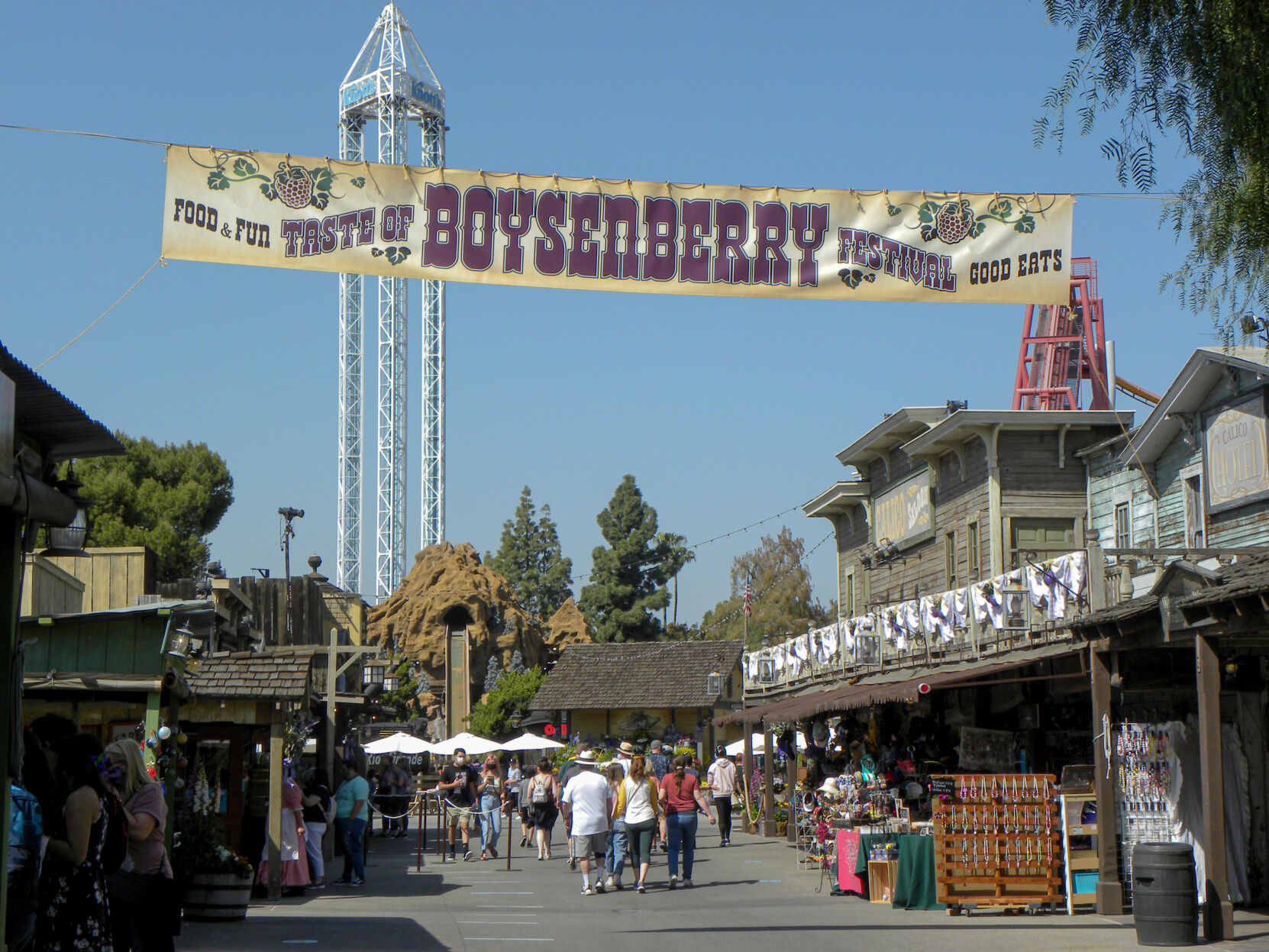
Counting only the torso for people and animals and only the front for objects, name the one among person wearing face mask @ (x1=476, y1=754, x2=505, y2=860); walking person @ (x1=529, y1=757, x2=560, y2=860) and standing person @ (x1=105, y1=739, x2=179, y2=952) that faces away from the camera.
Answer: walking person @ (x1=529, y1=757, x2=560, y2=860)

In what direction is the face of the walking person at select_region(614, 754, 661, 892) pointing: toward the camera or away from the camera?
away from the camera

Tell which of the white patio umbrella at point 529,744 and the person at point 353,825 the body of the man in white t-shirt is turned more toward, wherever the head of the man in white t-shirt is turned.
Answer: the white patio umbrella

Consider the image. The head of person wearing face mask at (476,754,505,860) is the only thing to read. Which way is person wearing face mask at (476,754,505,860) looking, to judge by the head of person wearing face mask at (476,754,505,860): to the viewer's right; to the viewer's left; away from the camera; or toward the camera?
toward the camera

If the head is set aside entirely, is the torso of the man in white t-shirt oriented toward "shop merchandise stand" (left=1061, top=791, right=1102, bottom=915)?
no

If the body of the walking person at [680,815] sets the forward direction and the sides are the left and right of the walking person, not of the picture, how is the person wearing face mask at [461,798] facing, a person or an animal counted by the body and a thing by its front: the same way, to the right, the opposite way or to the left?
the opposite way

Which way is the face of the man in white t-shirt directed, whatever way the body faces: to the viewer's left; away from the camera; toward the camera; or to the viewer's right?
away from the camera

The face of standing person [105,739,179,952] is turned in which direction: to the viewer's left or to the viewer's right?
to the viewer's left

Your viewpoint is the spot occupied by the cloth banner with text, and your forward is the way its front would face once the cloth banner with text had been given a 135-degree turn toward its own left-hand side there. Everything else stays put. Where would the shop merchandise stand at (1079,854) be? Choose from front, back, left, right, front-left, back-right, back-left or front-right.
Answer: front

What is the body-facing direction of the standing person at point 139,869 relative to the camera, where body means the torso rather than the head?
to the viewer's left

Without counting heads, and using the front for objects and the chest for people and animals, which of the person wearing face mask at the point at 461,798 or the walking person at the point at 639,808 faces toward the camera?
the person wearing face mask

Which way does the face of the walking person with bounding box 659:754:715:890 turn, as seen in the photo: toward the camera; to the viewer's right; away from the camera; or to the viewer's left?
away from the camera

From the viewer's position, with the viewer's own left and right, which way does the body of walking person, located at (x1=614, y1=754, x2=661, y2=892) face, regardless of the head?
facing away from the viewer

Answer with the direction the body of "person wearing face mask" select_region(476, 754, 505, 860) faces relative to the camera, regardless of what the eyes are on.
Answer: toward the camera

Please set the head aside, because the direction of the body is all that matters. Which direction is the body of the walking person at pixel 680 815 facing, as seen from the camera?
away from the camera
